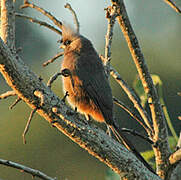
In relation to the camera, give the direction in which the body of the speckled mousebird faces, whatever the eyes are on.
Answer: to the viewer's left
